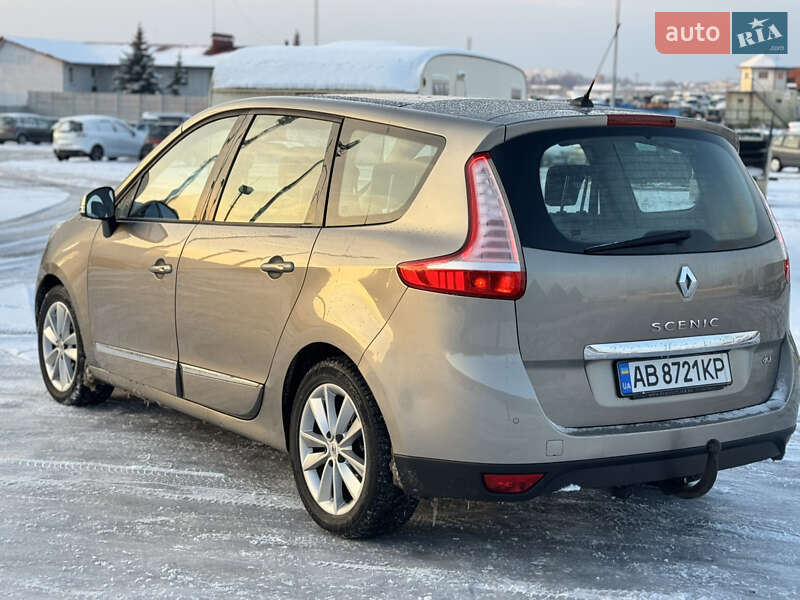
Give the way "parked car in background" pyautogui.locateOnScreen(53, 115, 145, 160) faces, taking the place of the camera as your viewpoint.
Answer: facing away from the viewer and to the right of the viewer

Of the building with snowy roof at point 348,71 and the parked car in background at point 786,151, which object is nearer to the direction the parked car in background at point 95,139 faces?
the parked car in background

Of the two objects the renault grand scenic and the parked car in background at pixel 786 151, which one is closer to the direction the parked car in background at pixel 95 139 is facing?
the parked car in background

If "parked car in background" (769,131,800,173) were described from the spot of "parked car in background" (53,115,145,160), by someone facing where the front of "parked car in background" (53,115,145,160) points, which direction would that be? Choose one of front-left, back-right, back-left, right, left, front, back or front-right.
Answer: front-right

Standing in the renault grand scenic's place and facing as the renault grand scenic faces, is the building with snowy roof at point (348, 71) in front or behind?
in front

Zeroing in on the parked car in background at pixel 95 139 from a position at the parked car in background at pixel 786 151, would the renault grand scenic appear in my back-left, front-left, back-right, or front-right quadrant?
front-left

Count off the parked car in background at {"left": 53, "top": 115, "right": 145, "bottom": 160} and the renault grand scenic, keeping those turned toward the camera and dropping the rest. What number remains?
0

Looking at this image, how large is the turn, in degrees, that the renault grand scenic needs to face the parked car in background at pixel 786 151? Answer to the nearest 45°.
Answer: approximately 45° to its right

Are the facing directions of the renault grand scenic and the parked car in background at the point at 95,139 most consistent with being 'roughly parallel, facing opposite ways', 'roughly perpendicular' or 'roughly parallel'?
roughly perpendicular

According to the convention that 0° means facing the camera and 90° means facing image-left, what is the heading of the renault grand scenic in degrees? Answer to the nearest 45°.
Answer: approximately 135°
